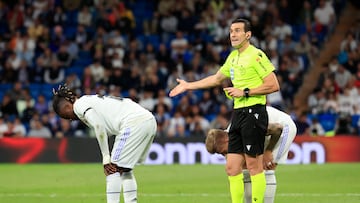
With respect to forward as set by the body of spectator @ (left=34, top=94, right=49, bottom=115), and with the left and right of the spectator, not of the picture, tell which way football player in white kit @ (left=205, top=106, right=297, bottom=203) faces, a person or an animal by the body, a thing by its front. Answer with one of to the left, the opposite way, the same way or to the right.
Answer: to the right

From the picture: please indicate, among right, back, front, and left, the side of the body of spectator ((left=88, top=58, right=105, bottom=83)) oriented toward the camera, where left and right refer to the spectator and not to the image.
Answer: front

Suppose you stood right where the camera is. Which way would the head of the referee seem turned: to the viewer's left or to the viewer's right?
to the viewer's left

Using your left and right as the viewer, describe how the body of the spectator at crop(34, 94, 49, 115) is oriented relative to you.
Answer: facing the viewer

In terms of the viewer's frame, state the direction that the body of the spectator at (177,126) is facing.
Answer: toward the camera

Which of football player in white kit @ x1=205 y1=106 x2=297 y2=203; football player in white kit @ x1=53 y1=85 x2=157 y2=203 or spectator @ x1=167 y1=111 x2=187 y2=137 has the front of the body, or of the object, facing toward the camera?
the spectator

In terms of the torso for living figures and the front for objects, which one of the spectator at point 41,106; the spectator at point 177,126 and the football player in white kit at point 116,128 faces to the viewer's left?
the football player in white kit

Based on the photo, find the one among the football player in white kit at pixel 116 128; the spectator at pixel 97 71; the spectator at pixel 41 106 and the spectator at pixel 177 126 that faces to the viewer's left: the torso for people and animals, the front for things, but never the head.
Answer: the football player in white kit

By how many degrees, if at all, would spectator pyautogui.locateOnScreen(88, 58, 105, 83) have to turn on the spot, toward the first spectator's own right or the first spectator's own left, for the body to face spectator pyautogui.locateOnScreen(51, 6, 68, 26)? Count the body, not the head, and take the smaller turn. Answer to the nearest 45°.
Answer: approximately 135° to the first spectator's own right

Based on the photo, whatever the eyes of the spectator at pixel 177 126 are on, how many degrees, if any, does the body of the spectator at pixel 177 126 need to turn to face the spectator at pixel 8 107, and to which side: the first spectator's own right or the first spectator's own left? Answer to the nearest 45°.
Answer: approximately 90° to the first spectator's own right

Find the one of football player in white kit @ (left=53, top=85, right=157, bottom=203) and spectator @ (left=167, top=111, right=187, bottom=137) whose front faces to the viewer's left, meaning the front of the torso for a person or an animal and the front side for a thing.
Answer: the football player in white kit

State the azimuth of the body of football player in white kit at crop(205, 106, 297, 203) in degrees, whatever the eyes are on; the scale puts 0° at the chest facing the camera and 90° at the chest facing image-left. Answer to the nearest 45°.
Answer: approximately 90°

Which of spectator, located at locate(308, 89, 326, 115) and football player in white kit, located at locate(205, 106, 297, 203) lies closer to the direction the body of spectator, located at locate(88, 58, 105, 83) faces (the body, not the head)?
the football player in white kit

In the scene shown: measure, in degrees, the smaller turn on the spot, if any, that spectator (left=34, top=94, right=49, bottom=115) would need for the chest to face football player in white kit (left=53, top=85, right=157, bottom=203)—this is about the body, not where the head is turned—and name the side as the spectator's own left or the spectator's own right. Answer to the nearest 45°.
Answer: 0° — they already face them

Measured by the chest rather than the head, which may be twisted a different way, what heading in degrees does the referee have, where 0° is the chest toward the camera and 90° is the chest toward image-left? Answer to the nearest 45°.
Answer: approximately 45°

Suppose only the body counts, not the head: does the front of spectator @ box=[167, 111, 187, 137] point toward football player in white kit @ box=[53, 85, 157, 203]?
yes

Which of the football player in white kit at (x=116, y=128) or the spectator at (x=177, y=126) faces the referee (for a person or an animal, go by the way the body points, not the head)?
the spectator
